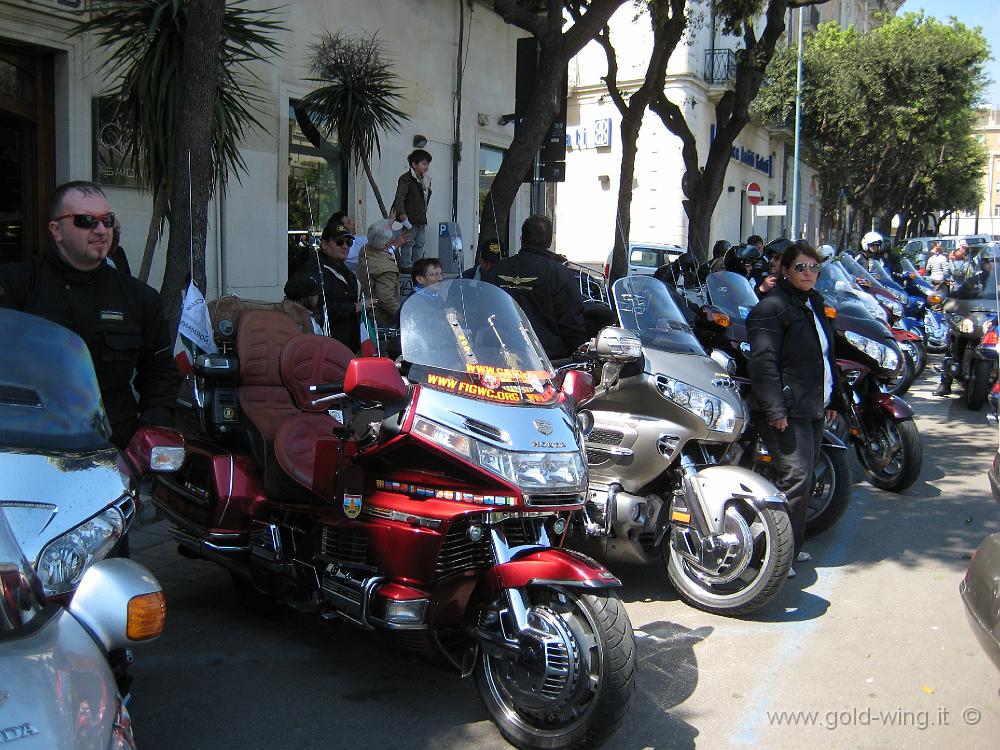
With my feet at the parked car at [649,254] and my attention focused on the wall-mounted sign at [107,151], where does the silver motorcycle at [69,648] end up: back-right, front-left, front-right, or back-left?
front-left

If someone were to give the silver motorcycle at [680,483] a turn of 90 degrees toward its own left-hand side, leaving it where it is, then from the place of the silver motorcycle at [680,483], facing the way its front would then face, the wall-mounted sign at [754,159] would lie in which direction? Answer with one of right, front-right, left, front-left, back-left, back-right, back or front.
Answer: front-left

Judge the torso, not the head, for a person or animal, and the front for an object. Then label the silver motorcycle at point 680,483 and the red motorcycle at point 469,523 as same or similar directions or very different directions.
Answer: same or similar directions

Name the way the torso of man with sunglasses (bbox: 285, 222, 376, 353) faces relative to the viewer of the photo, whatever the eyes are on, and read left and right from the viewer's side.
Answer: facing the viewer and to the right of the viewer

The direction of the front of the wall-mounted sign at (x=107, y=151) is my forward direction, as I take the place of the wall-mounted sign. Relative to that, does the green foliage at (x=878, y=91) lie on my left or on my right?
on my left

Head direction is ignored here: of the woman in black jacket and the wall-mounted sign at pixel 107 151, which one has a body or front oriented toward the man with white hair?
the wall-mounted sign

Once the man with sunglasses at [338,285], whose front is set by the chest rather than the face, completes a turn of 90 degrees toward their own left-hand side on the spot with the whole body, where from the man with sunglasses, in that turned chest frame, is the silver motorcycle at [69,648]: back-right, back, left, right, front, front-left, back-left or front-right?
back-right

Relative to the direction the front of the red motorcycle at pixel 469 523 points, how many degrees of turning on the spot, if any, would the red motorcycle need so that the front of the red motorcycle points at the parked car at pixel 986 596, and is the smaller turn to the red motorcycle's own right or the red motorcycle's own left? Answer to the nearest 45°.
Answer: approximately 45° to the red motorcycle's own left

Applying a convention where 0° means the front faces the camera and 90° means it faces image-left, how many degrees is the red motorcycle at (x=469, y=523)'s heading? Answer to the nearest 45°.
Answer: approximately 315°

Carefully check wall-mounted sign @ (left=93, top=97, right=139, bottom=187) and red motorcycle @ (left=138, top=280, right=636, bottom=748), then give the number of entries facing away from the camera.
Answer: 0

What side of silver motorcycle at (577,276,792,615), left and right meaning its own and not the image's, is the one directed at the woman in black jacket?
left

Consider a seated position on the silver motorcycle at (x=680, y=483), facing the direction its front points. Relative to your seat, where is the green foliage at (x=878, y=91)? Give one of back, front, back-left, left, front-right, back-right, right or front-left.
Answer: back-left

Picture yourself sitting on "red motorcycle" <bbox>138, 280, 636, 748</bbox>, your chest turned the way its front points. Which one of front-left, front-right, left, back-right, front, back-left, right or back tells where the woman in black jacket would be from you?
left

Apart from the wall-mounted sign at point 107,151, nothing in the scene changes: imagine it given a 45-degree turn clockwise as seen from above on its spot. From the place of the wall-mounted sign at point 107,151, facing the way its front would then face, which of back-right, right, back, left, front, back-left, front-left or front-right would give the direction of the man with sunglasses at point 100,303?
front

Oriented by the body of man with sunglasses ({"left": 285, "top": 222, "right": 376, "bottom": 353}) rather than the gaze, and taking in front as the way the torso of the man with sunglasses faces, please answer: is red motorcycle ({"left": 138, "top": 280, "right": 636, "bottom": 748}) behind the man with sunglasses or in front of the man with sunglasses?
in front

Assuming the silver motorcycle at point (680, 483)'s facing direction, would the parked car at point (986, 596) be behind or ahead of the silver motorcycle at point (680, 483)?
ahead

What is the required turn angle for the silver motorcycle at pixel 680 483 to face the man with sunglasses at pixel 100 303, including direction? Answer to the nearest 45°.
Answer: approximately 90° to its right
